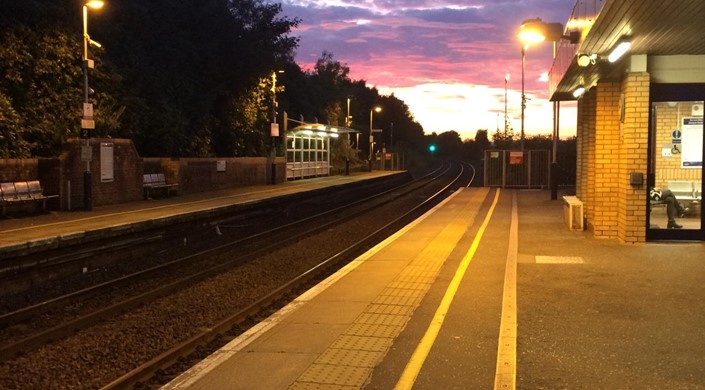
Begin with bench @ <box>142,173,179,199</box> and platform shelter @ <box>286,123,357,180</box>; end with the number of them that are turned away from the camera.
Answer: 0

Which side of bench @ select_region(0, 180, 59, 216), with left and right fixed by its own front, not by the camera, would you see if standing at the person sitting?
front

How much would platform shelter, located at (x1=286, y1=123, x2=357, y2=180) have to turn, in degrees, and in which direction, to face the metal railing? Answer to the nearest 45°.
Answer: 0° — it already faces it

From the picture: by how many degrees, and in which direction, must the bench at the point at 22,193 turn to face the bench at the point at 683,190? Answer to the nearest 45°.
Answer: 0° — it already faces it

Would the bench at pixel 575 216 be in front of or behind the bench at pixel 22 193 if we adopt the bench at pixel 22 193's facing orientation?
in front

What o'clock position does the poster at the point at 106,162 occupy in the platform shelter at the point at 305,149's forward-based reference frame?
The poster is roughly at 2 o'clock from the platform shelter.

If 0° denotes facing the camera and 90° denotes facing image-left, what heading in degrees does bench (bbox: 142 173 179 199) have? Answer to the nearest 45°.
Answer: approximately 315°

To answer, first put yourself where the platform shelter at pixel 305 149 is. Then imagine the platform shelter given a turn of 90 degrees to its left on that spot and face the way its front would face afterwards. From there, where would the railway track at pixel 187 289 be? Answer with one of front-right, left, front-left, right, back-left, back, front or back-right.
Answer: back-right

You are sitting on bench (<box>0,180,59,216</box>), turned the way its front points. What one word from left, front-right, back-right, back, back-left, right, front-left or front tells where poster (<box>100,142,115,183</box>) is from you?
left

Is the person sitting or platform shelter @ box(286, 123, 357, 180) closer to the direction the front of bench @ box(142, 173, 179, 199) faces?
the person sitting

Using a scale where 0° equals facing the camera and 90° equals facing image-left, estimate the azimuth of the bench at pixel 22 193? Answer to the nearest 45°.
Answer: approximately 315°
